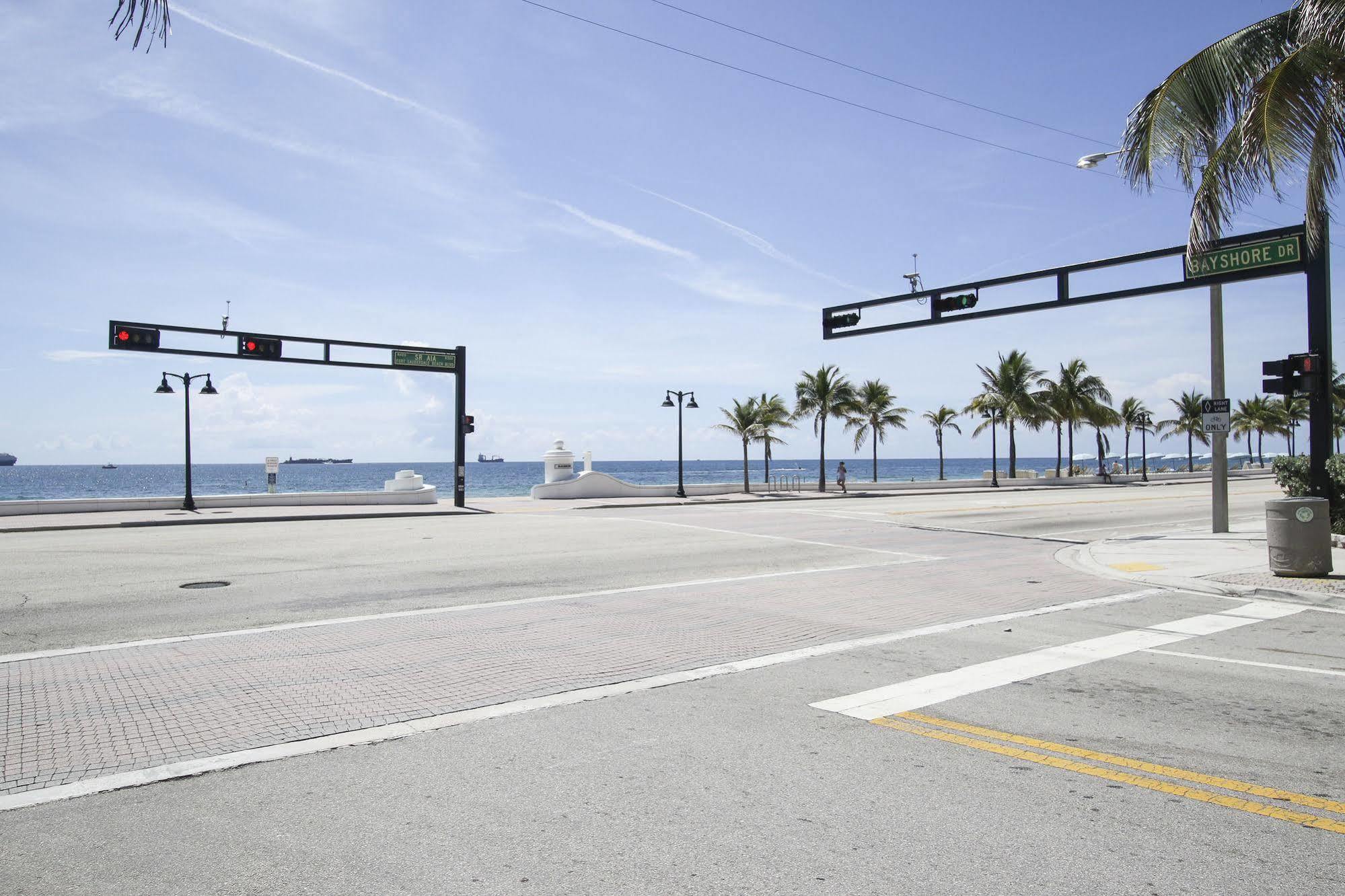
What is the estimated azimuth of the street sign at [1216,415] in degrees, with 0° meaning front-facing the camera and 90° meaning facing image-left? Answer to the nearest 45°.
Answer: approximately 0°

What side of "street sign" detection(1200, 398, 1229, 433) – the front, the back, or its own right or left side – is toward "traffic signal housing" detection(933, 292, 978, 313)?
right

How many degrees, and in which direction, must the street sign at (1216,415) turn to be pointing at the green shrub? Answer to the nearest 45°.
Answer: approximately 135° to its left

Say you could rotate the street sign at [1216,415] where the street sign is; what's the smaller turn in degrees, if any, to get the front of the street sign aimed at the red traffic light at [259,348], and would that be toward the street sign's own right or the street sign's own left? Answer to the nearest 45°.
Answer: approximately 90° to the street sign's own right

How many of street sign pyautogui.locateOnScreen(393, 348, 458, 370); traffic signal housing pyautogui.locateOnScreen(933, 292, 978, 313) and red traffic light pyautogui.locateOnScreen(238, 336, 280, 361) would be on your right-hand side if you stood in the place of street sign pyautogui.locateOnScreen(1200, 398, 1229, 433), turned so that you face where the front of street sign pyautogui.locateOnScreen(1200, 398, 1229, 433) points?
3

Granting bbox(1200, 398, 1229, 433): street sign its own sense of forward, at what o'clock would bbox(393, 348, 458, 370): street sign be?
bbox(393, 348, 458, 370): street sign is roughly at 3 o'clock from bbox(1200, 398, 1229, 433): street sign.

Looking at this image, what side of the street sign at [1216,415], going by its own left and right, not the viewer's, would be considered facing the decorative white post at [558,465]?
right

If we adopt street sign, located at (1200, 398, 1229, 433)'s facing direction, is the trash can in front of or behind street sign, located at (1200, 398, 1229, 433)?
in front

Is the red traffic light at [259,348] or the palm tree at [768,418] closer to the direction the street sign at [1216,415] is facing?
the red traffic light
